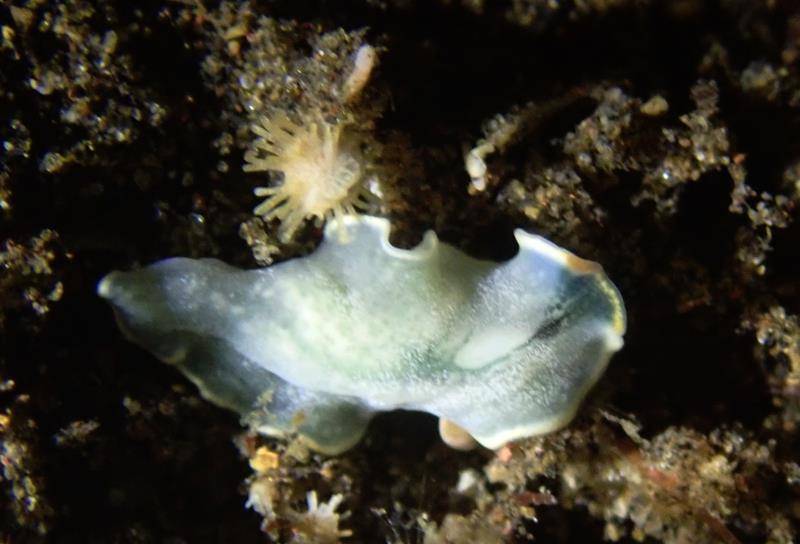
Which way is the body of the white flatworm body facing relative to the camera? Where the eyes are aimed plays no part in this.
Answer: to the viewer's right
